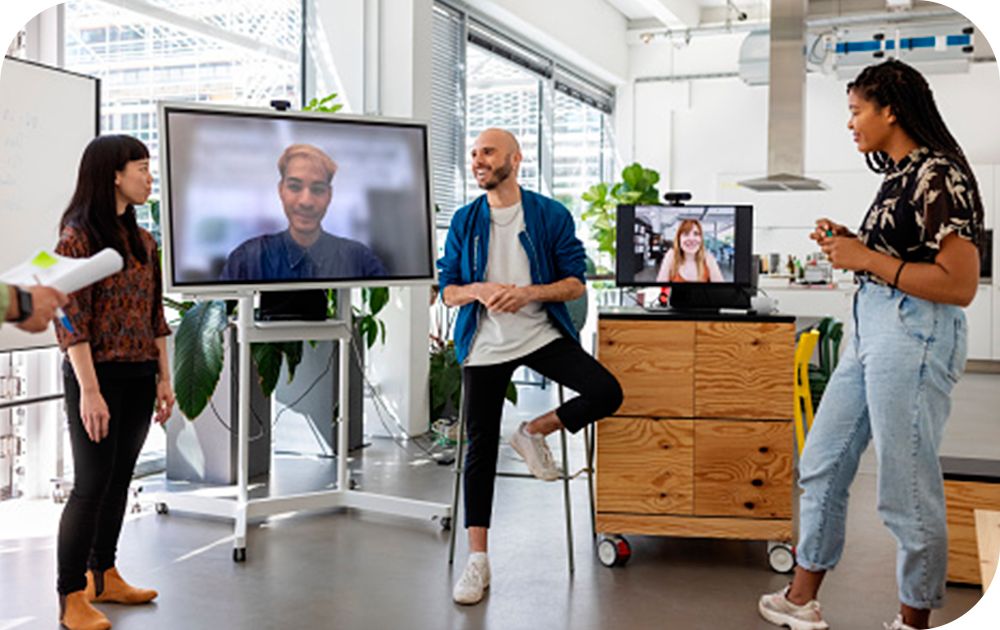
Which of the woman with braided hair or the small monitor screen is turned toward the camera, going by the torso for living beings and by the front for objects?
the small monitor screen

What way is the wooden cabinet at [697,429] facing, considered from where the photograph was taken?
facing the viewer

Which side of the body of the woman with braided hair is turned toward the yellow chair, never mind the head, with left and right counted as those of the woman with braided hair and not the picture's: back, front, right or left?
right

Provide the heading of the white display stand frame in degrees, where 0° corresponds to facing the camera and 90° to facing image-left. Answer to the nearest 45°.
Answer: approximately 315°

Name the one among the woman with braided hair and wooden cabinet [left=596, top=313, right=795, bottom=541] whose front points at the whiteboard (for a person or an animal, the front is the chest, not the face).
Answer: the woman with braided hair

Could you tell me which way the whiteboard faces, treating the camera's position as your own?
facing the viewer and to the right of the viewer

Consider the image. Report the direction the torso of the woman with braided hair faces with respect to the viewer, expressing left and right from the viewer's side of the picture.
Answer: facing to the left of the viewer

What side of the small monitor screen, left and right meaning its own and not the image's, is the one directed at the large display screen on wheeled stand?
right

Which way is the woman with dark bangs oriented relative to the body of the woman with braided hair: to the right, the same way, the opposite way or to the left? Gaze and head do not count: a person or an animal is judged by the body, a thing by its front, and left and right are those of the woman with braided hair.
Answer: the opposite way

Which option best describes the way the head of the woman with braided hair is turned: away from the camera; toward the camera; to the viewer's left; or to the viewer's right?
to the viewer's left

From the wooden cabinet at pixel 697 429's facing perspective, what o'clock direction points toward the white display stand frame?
The white display stand frame is roughly at 3 o'clock from the wooden cabinet.

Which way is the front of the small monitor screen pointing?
toward the camera

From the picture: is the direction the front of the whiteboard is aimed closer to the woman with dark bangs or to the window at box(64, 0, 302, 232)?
the woman with dark bangs
